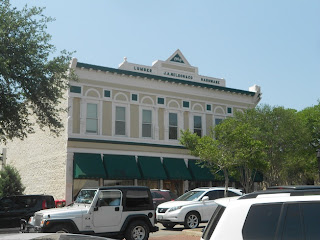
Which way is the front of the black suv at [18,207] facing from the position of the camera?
facing away from the viewer and to the left of the viewer

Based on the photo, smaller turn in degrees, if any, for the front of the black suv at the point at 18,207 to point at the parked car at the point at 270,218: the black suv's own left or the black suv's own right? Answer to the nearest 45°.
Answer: approximately 135° to the black suv's own left

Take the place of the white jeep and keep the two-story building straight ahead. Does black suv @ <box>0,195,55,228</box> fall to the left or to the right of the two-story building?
left

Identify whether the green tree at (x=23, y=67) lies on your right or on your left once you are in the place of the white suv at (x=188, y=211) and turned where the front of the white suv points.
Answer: on your right

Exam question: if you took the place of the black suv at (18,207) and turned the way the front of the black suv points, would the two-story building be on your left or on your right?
on your right

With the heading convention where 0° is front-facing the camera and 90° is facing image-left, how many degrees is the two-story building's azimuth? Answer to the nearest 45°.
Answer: approximately 315°

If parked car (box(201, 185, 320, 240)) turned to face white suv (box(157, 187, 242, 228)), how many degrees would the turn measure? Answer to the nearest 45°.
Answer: approximately 90° to its left

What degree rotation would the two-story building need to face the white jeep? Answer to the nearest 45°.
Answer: approximately 45° to its right

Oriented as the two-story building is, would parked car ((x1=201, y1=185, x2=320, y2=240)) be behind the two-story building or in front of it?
in front

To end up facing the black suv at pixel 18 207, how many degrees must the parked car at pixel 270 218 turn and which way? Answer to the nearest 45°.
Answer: approximately 135° to its left
